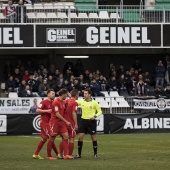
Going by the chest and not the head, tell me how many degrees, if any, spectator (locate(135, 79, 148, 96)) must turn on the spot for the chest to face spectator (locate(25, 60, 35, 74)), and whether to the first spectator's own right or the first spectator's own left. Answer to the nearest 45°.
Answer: approximately 90° to the first spectator's own right

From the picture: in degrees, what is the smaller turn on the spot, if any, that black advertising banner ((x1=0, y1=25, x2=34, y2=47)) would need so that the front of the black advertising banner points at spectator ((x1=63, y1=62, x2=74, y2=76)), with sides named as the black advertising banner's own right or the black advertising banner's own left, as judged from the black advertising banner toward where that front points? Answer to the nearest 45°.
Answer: approximately 90° to the black advertising banner's own left

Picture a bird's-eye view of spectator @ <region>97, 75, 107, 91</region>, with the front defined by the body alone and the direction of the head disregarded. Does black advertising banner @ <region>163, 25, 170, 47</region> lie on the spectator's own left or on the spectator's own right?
on the spectator's own left

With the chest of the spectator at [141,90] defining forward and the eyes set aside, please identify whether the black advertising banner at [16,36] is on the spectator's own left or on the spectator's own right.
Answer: on the spectator's own right

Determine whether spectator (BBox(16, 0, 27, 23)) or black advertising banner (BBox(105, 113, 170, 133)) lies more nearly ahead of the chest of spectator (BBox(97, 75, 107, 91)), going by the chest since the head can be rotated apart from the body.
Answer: the black advertising banner
